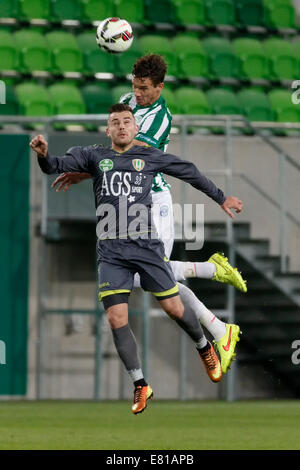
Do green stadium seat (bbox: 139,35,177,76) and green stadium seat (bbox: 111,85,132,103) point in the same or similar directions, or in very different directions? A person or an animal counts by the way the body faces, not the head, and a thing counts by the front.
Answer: same or similar directions

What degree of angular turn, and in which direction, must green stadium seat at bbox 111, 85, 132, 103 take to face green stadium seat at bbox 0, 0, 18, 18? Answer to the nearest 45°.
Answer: approximately 90° to its right

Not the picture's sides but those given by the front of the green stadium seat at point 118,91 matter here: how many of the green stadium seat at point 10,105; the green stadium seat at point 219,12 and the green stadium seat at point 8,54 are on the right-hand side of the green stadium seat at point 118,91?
2

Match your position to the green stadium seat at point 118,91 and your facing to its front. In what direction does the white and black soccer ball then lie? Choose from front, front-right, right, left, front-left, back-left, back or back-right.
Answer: front

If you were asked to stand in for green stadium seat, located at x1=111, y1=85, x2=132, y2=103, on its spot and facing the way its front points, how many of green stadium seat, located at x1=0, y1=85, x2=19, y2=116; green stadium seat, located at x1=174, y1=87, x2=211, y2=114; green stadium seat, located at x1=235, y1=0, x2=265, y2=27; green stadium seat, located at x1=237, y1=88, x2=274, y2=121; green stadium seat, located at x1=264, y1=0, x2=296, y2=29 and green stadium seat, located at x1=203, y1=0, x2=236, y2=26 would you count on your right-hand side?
1

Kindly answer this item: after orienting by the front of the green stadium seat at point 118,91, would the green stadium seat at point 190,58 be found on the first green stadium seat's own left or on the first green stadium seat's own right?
on the first green stadium seat's own left

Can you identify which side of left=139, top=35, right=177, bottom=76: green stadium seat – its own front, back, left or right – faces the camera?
front

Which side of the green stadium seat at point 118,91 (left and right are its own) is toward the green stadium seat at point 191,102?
left

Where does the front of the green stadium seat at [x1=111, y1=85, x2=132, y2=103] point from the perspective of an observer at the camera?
facing the viewer

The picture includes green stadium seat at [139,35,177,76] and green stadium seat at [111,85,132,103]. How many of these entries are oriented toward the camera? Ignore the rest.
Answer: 2

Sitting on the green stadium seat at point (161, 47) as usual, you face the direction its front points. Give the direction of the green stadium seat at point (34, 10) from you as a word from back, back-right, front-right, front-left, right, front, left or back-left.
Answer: right
